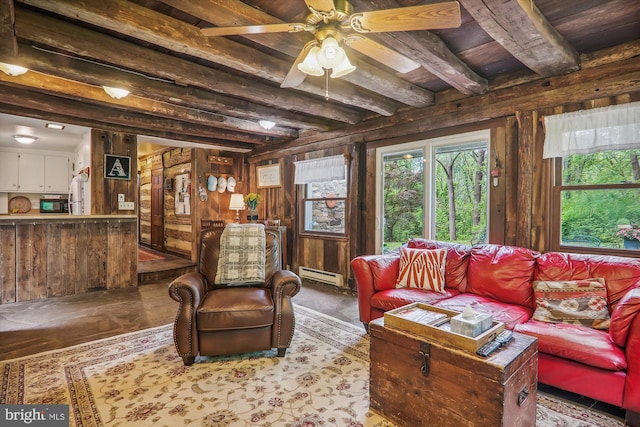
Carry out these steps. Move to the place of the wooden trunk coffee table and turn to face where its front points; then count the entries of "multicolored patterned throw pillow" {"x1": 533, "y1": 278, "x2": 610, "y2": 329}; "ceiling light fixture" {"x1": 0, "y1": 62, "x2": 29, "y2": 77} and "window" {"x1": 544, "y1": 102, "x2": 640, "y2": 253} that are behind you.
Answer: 2

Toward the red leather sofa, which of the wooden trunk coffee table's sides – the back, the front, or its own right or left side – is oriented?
back

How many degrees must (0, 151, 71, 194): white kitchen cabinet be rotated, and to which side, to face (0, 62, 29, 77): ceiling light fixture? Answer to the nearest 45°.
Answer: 0° — it already faces it

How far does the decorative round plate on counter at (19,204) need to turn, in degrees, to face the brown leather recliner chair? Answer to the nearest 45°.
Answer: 0° — it already faces it

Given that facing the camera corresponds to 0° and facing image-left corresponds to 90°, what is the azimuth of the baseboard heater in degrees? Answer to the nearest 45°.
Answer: approximately 45°

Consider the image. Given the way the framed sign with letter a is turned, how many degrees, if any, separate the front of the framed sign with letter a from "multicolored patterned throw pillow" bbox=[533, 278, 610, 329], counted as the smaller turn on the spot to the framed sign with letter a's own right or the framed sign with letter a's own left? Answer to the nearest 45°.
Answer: approximately 45° to the framed sign with letter a's own left

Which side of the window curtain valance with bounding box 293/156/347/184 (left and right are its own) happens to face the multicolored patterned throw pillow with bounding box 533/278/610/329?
left

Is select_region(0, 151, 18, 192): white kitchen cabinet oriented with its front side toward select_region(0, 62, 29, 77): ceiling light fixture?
yes

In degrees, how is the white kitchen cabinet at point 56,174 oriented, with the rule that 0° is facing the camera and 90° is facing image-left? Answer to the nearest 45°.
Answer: approximately 0°

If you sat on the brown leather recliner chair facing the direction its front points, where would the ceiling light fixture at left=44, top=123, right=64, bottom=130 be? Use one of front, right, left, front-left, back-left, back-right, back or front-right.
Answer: back-right
